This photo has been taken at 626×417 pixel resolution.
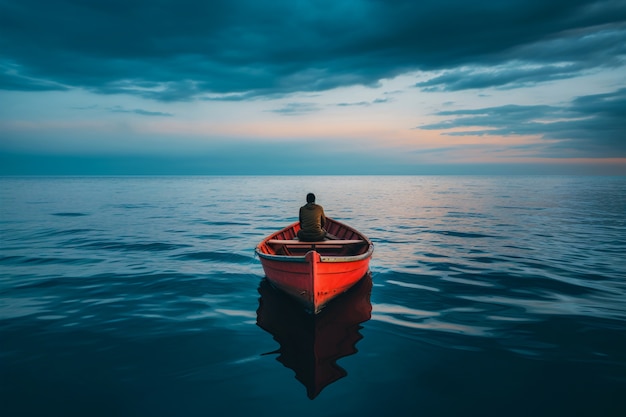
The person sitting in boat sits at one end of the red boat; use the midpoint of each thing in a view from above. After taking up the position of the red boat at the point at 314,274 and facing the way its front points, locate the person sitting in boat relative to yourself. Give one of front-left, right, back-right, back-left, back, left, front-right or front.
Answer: back

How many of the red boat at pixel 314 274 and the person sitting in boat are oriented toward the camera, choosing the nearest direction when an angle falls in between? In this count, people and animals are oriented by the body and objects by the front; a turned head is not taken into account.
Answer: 1

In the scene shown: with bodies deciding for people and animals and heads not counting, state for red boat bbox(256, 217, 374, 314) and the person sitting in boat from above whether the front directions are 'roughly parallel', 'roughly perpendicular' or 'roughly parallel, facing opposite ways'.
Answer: roughly parallel, facing opposite ways

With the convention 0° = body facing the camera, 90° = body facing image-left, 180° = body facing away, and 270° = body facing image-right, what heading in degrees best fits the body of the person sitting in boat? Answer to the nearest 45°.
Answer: approximately 180°

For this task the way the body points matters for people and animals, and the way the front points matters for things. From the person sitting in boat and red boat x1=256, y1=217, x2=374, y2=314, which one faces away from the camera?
the person sitting in boat

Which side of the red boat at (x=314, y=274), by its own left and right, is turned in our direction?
front
